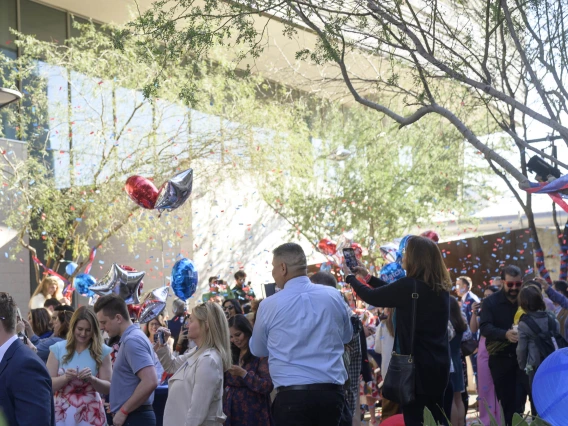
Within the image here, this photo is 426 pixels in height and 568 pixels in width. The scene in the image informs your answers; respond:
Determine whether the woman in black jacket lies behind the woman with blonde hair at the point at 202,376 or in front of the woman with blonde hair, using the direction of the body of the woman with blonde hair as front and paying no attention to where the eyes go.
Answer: behind

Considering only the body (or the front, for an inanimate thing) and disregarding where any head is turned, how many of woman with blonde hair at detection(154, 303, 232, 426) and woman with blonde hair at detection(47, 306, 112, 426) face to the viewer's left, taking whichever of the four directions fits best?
1

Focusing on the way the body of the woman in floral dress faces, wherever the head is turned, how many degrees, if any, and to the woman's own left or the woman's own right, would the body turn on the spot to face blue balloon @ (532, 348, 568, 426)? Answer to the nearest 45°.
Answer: approximately 90° to the woman's own left

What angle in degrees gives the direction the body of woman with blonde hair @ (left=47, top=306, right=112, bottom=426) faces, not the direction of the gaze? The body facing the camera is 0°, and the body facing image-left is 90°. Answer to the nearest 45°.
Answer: approximately 0°

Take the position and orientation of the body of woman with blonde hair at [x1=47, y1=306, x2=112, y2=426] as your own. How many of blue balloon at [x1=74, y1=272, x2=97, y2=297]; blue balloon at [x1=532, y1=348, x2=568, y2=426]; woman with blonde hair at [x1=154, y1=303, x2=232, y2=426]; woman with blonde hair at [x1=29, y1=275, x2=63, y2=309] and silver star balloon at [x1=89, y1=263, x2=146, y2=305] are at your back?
3

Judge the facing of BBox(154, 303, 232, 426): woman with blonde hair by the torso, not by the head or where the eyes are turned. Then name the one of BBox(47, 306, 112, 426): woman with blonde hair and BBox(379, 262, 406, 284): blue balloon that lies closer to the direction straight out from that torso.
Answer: the woman with blonde hair

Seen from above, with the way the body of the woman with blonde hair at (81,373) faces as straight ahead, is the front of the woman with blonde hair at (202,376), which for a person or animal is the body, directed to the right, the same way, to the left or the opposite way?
to the right

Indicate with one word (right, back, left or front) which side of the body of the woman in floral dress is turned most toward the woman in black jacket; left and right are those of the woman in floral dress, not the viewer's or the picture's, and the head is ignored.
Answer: left

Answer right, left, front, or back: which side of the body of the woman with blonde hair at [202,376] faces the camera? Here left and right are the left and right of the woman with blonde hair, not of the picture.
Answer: left

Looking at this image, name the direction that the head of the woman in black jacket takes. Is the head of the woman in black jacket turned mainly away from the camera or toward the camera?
away from the camera
